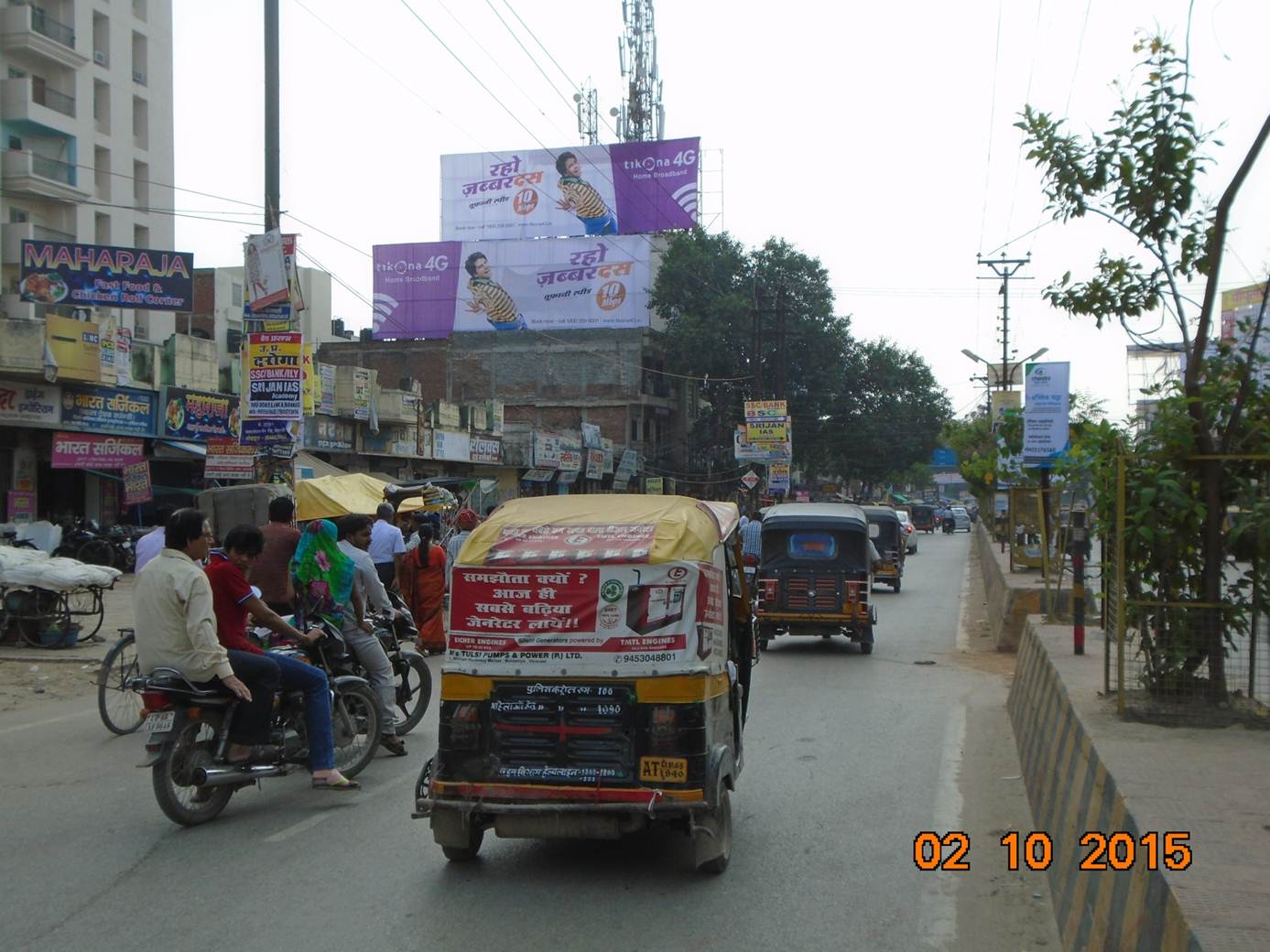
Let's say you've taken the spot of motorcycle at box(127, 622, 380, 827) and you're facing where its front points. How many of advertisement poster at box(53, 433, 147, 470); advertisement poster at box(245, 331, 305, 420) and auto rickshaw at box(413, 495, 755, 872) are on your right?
1

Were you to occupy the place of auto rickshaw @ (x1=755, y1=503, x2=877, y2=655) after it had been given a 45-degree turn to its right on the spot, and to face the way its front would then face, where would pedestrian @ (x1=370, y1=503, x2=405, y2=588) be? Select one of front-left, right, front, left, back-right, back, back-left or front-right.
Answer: back

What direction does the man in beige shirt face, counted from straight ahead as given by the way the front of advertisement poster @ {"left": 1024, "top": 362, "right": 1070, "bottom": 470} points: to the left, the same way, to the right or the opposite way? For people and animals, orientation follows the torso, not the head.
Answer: the opposite way

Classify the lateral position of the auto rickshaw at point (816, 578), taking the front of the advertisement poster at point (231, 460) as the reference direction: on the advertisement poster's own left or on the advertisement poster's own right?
on the advertisement poster's own left

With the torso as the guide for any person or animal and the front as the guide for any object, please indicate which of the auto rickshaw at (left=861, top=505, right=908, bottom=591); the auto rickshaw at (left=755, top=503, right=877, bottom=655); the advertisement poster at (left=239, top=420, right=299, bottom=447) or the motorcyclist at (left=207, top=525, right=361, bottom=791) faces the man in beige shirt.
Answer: the advertisement poster

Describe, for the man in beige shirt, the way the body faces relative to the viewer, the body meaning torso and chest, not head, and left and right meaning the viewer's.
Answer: facing away from the viewer and to the right of the viewer

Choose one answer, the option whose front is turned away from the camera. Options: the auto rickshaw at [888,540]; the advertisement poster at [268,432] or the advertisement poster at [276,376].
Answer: the auto rickshaw

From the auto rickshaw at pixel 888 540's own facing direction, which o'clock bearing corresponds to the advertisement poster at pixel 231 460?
The advertisement poster is roughly at 7 o'clock from the auto rickshaw.

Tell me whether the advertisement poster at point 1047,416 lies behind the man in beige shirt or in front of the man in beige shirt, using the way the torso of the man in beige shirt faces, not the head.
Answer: in front

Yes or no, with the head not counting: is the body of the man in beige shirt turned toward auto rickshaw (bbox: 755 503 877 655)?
yes

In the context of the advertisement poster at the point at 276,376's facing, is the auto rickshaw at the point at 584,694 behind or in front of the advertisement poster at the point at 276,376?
in front

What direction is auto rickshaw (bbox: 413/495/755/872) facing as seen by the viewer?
away from the camera

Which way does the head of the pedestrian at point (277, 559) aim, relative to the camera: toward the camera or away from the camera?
away from the camera

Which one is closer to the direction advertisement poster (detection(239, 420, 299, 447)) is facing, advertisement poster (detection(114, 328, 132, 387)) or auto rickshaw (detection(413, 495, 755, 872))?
the auto rickshaw
